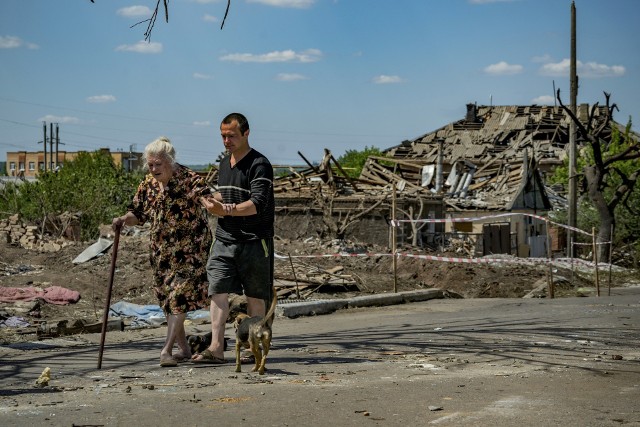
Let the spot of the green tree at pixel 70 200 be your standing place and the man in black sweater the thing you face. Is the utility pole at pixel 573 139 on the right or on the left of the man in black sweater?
left

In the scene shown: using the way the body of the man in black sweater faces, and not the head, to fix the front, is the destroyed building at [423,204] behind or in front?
behind

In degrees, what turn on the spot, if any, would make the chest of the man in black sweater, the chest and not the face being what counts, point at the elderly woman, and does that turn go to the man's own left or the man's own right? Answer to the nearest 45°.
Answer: approximately 45° to the man's own right

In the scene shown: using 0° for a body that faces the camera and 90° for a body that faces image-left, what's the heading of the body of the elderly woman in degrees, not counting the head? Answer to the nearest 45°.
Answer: approximately 45°

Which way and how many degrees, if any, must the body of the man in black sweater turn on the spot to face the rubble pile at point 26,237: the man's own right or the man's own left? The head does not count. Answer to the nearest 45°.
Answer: approximately 135° to the man's own right

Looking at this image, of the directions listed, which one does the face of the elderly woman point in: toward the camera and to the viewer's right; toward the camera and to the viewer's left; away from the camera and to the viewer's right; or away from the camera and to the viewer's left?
toward the camera and to the viewer's left

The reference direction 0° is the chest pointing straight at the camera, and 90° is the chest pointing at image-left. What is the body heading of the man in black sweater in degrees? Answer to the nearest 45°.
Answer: approximately 45°

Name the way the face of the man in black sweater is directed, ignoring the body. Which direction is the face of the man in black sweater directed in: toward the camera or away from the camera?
toward the camera

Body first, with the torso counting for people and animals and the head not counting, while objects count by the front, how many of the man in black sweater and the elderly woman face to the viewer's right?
0

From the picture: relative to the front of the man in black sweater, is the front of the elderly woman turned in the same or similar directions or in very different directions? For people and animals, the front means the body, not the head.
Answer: same or similar directions

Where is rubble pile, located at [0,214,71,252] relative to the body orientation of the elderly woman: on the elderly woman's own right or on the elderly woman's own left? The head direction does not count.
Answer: on the elderly woman's own right

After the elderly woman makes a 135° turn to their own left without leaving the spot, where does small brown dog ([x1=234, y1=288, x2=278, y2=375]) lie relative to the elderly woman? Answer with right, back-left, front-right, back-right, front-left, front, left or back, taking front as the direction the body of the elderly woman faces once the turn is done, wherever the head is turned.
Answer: front-right
